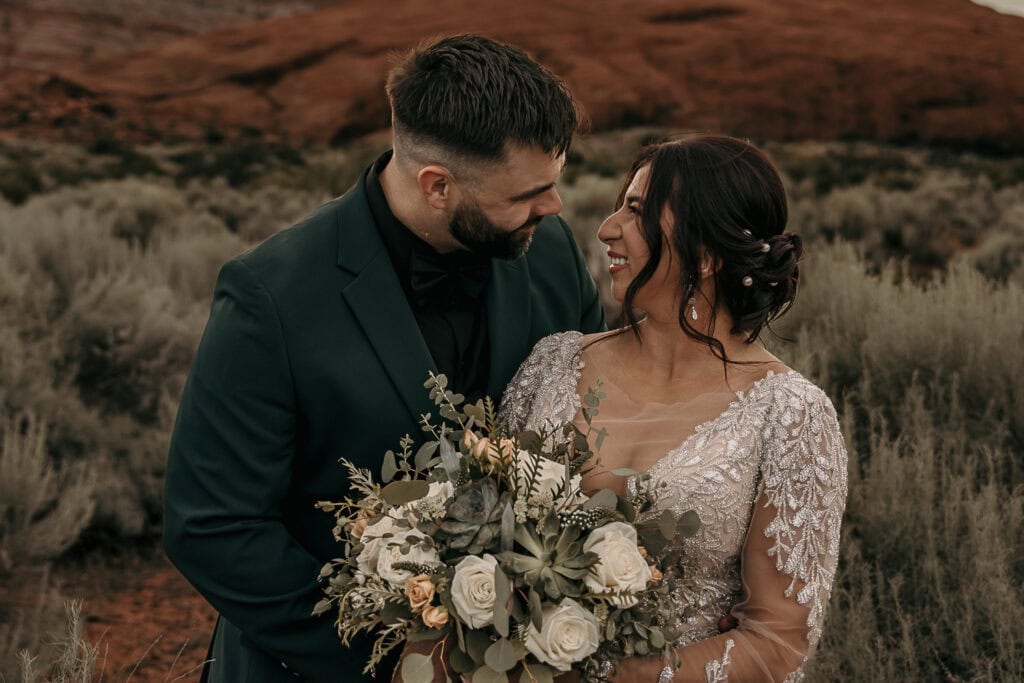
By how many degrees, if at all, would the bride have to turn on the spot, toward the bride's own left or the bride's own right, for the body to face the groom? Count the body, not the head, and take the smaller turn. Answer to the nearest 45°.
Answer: approximately 45° to the bride's own right

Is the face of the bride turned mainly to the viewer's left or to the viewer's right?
to the viewer's left

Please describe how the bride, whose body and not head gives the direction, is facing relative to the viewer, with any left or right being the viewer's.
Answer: facing the viewer and to the left of the viewer

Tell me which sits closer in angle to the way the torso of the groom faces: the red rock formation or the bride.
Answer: the bride

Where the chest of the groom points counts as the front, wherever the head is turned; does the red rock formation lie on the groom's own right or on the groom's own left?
on the groom's own left

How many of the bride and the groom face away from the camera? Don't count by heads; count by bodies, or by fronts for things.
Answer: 0

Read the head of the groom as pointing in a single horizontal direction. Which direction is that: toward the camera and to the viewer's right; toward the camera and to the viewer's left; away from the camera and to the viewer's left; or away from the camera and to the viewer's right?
toward the camera and to the viewer's right

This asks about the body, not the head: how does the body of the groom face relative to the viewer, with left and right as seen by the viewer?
facing the viewer and to the right of the viewer

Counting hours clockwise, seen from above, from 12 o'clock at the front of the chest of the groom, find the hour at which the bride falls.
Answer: The bride is roughly at 11 o'clock from the groom.
